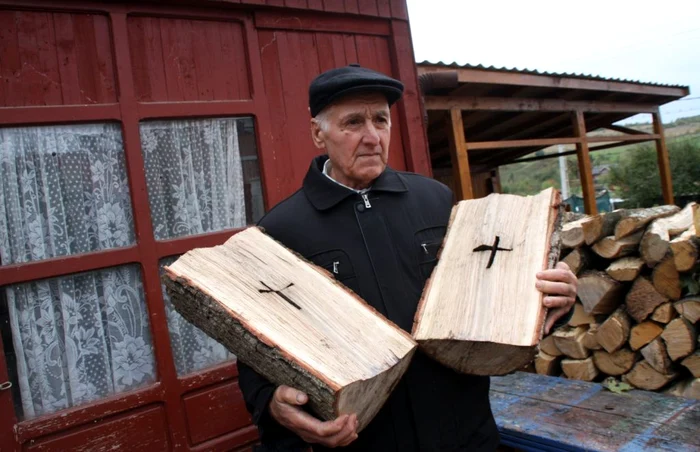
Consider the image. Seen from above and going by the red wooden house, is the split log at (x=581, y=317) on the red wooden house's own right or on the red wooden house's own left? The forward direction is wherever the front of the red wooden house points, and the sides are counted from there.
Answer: on the red wooden house's own left

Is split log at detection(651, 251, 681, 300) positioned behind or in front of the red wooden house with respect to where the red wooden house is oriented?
in front

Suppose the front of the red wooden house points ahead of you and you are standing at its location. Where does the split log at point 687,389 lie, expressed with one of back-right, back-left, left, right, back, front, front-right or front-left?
front-left

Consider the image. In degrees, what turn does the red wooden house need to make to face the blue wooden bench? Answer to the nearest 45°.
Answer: approximately 45° to its left

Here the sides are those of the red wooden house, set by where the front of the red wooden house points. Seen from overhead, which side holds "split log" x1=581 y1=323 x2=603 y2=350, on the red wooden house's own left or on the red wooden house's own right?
on the red wooden house's own left

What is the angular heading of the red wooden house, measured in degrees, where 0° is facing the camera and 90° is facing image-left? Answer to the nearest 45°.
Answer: approximately 315°

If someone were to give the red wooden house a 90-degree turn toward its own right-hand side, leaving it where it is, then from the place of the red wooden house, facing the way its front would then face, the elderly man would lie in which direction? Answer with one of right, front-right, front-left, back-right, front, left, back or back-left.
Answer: left

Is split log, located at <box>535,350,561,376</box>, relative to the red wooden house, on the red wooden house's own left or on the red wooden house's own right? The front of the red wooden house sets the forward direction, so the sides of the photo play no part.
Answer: on the red wooden house's own left

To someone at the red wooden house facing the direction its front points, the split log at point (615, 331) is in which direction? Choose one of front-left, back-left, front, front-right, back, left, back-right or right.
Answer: front-left

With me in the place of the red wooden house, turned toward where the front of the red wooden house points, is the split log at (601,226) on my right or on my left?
on my left

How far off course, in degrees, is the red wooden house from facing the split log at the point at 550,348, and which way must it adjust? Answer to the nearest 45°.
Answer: approximately 45° to its left

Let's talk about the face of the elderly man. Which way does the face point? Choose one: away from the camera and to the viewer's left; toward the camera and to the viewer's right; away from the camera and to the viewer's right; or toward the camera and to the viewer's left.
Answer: toward the camera and to the viewer's right

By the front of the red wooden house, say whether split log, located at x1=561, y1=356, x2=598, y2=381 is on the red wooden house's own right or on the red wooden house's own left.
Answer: on the red wooden house's own left

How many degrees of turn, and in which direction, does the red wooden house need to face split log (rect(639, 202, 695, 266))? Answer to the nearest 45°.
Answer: approximately 45° to its left

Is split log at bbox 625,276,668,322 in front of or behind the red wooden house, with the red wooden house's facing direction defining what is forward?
in front

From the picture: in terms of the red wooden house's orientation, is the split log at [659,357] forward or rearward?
forward

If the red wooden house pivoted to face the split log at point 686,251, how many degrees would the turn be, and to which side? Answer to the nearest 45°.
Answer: approximately 45° to its left

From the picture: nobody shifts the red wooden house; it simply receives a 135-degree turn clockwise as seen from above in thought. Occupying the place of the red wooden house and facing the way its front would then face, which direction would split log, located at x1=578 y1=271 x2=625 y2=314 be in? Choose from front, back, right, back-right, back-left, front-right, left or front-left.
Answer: back
